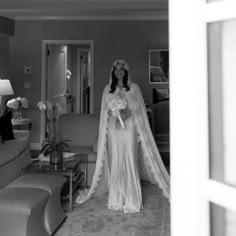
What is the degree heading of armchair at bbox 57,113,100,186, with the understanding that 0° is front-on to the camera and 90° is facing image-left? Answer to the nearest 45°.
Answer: approximately 0°

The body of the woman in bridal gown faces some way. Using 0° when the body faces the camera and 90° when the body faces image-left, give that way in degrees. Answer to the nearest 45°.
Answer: approximately 0°
